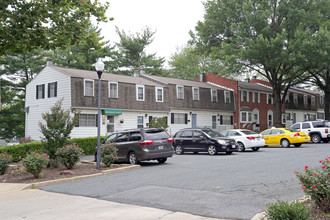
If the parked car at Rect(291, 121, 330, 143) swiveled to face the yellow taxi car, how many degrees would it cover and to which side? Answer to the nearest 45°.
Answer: approximately 90° to its left

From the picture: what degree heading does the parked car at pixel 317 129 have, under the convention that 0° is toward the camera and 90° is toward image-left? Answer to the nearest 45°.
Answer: approximately 135°

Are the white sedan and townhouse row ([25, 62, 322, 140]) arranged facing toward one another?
yes

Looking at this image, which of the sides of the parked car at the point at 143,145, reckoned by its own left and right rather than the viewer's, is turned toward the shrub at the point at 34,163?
left

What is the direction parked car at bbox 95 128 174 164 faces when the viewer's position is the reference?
facing away from the viewer and to the left of the viewer

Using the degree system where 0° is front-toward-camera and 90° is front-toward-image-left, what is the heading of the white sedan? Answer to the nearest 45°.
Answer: approximately 135°

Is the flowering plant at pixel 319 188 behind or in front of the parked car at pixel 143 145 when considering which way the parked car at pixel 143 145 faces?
behind

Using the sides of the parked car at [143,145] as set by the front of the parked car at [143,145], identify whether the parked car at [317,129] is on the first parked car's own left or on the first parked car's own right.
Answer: on the first parked car's own right

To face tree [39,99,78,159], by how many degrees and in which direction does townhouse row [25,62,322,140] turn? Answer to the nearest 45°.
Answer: approximately 45° to its right

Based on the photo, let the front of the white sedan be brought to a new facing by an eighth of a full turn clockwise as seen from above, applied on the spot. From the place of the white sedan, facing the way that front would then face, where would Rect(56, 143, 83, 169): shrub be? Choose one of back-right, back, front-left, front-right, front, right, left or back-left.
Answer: back-left

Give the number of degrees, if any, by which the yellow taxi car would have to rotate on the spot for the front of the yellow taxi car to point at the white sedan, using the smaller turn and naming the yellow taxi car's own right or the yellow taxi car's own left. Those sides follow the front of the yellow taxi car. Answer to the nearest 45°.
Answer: approximately 90° to the yellow taxi car's own left

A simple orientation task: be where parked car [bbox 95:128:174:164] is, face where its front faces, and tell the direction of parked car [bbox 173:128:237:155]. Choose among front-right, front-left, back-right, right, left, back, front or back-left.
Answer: right

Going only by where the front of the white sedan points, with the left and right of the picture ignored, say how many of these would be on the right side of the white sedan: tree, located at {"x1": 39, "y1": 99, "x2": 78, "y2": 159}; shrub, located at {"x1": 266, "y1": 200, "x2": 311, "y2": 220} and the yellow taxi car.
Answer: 1
